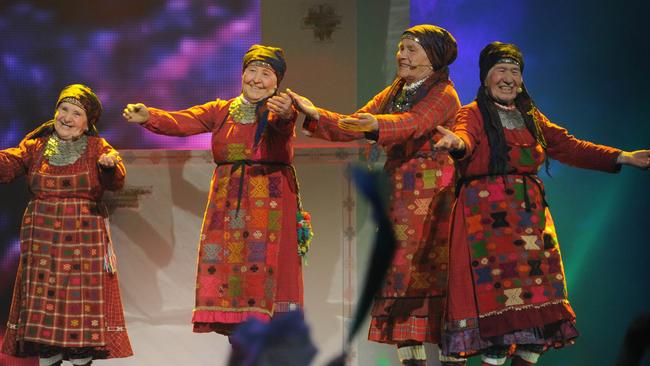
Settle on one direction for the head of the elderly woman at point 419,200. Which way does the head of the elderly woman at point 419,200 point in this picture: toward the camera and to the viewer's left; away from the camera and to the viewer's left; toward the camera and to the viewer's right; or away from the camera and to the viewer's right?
toward the camera and to the viewer's left

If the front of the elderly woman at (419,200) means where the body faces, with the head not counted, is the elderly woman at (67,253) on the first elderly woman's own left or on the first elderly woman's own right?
on the first elderly woman's own right

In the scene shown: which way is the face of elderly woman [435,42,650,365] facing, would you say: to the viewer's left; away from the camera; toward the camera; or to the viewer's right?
toward the camera

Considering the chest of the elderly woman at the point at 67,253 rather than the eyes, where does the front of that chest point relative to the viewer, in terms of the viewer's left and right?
facing the viewer

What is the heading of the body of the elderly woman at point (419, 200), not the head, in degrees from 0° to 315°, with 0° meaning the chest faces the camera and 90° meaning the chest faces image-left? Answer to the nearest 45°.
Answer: approximately 45°

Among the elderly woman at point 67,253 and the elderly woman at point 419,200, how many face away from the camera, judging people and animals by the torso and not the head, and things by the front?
0

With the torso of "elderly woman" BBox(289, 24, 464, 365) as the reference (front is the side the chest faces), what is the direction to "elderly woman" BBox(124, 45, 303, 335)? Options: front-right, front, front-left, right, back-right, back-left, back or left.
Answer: front-right

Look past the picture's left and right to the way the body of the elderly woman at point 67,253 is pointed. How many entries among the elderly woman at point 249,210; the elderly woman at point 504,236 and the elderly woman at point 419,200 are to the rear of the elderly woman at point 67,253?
0
